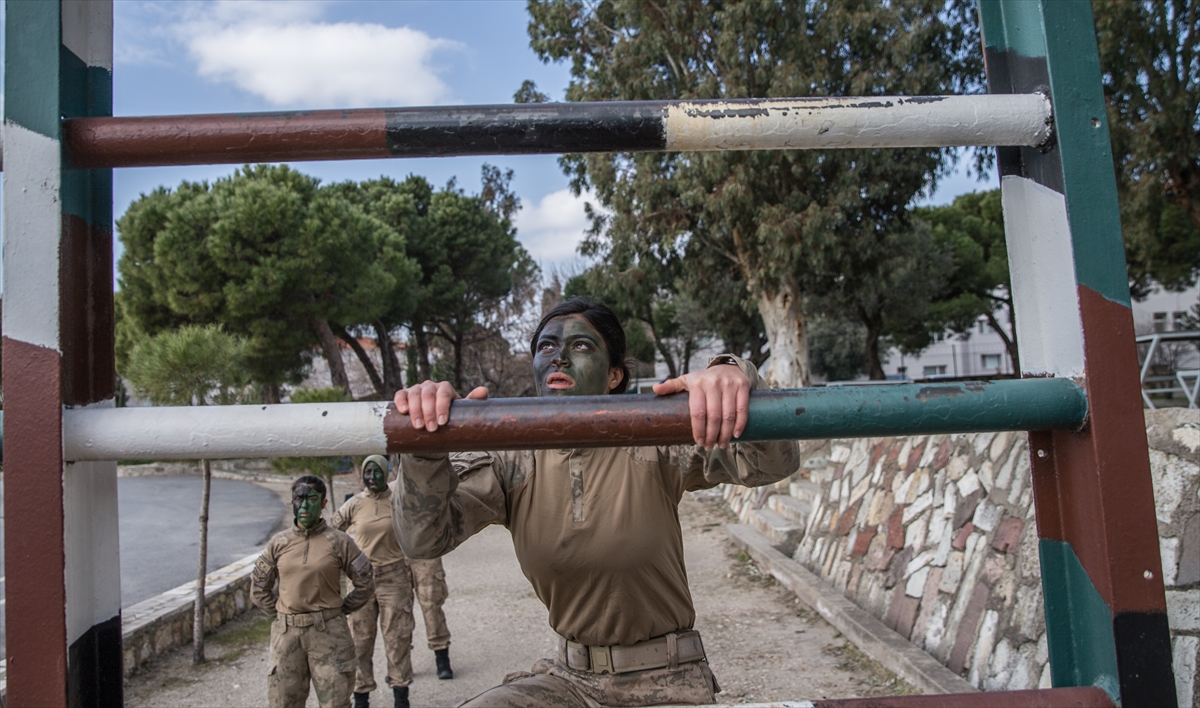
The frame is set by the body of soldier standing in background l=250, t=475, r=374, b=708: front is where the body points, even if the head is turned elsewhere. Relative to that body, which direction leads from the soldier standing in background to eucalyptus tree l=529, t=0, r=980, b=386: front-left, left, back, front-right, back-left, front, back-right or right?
back-left

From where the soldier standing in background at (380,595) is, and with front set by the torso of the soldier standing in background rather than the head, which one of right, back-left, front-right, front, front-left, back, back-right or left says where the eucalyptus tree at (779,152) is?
back-left

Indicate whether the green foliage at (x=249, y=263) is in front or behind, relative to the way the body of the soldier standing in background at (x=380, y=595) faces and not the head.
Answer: behind

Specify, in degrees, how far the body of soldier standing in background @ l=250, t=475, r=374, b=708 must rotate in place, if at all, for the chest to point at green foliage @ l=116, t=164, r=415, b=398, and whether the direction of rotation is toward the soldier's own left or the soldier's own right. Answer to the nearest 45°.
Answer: approximately 180°

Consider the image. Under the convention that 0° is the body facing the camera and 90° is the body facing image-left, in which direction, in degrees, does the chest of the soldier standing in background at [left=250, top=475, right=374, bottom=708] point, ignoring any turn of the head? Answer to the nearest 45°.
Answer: approximately 0°

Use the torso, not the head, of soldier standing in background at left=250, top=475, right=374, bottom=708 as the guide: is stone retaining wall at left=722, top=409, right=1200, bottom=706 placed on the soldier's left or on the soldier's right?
on the soldier's left

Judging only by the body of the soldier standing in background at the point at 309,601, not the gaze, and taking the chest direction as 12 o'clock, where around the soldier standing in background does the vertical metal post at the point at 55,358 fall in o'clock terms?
The vertical metal post is roughly at 12 o'clock from the soldier standing in background.

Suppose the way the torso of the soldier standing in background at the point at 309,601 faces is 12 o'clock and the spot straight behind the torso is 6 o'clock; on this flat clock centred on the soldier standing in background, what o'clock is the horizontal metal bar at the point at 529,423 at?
The horizontal metal bar is roughly at 12 o'clock from the soldier standing in background.

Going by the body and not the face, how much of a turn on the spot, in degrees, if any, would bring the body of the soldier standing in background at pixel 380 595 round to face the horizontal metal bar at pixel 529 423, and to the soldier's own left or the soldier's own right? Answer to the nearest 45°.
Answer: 0° — they already face it

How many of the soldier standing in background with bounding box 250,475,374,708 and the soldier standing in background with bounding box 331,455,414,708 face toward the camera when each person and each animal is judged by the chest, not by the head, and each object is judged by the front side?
2

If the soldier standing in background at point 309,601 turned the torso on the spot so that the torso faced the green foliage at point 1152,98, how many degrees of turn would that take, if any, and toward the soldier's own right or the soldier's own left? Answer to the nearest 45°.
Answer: approximately 90° to the soldier's own left

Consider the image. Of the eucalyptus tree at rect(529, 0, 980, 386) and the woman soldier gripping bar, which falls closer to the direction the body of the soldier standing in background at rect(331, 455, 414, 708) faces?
the woman soldier gripping bar
